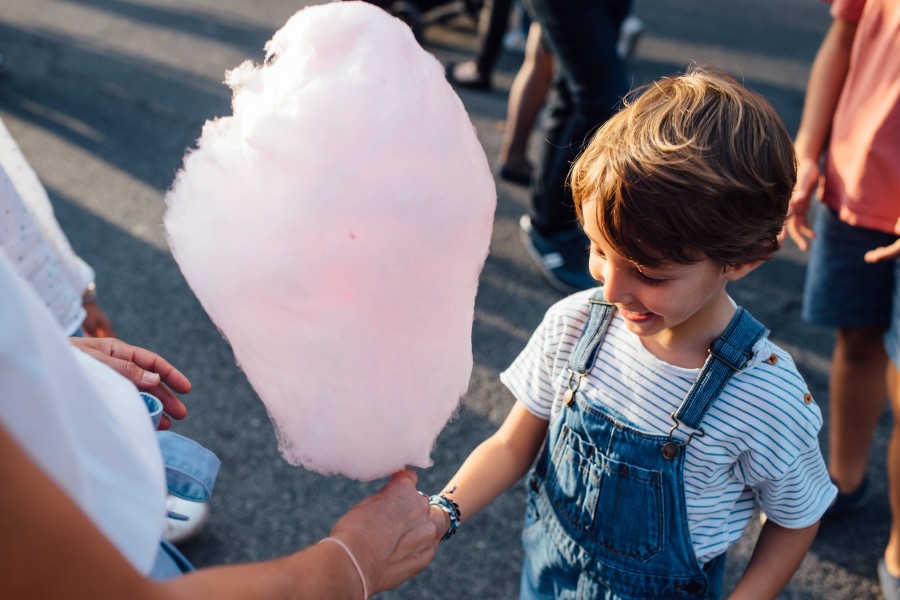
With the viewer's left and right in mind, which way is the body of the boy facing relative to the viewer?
facing the viewer and to the left of the viewer

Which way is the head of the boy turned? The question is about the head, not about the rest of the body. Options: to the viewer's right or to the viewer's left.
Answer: to the viewer's left

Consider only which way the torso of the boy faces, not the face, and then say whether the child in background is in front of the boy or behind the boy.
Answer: behind
